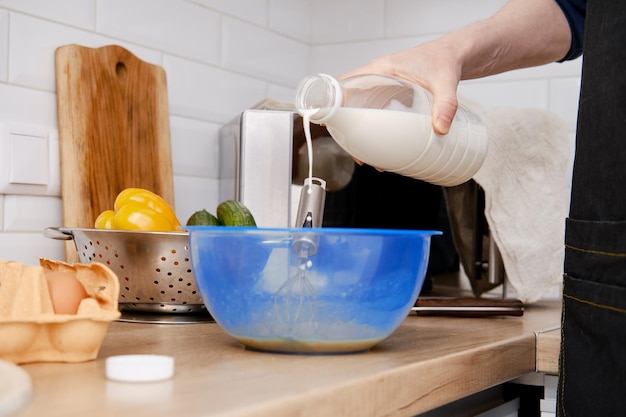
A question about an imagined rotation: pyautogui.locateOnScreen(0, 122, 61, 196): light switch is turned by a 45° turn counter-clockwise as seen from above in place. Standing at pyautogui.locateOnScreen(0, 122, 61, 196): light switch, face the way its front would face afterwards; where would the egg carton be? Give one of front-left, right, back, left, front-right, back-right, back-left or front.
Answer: right

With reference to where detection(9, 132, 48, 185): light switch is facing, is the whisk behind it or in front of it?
in front

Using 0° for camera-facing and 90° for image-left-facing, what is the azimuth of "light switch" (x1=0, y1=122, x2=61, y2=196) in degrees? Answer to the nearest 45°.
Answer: approximately 315°

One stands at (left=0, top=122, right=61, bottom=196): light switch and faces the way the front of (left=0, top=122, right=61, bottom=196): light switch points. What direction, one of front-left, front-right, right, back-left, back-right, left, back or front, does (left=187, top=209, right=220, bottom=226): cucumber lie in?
front

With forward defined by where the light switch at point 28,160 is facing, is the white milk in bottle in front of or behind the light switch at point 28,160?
in front
